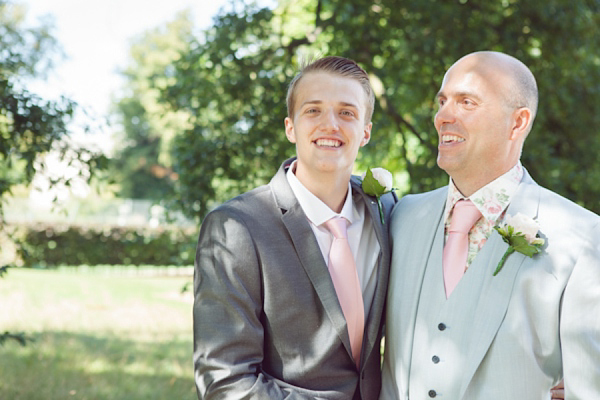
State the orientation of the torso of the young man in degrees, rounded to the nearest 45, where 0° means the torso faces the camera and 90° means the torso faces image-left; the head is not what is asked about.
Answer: approximately 315°

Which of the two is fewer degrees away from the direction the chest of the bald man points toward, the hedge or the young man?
the young man

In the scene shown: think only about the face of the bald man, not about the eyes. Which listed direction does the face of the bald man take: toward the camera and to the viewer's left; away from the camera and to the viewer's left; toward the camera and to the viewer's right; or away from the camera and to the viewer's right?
toward the camera and to the viewer's left

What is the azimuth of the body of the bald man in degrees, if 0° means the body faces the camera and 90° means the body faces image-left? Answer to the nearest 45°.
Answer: approximately 45°

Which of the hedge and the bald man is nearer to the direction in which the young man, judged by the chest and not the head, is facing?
the bald man

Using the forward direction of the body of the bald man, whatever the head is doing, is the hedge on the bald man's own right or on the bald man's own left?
on the bald man's own right

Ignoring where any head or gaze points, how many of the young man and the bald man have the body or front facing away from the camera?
0
